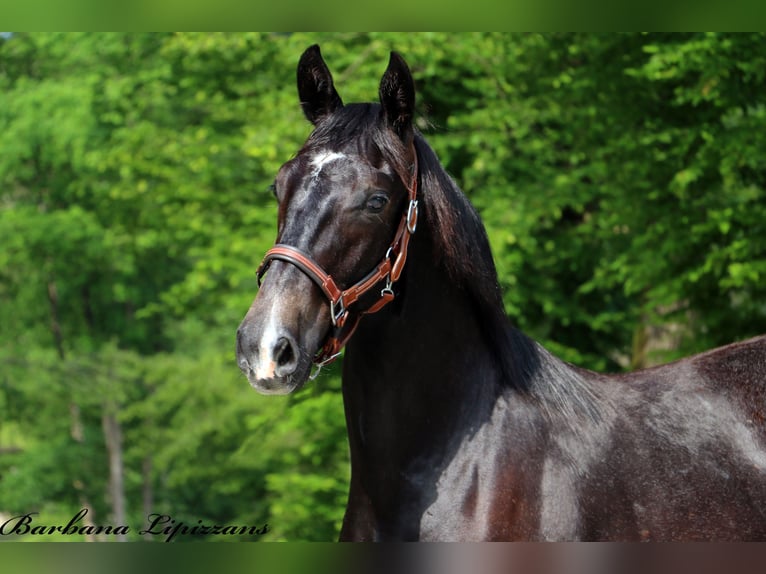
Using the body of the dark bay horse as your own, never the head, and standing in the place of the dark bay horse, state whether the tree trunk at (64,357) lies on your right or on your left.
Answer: on your right

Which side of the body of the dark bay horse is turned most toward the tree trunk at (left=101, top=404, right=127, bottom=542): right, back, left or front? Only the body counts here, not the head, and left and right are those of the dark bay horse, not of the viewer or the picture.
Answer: right

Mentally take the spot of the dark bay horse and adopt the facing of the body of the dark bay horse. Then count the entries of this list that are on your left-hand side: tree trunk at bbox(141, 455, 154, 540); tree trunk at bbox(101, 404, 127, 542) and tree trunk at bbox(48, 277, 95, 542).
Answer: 0

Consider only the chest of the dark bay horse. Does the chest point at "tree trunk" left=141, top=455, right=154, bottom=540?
no

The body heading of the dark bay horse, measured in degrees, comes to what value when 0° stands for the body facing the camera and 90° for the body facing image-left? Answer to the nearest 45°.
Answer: approximately 45°
